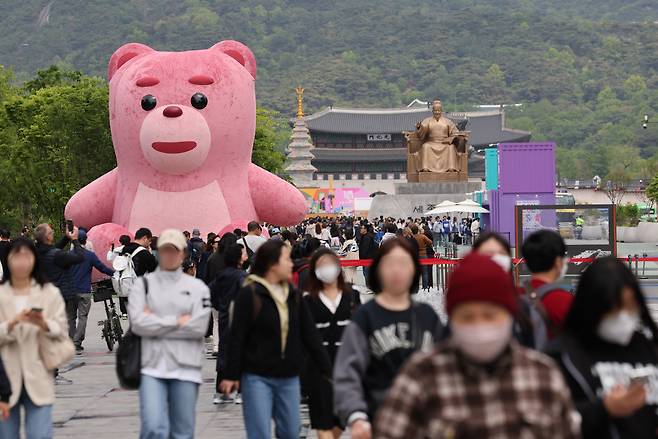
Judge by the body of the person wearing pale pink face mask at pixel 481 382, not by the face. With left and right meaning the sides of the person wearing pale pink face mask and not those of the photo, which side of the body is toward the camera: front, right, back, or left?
front

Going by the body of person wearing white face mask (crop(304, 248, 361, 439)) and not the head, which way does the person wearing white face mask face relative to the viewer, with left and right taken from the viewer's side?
facing the viewer

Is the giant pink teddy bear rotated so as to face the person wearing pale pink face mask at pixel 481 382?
yes

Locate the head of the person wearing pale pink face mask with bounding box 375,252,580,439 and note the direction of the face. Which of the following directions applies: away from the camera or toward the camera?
toward the camera

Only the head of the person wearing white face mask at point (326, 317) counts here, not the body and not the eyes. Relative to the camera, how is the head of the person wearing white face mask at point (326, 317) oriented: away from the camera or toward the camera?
toward the camera

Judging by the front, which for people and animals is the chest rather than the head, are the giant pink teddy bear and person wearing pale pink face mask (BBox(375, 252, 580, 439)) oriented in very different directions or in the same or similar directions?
same or similar directions

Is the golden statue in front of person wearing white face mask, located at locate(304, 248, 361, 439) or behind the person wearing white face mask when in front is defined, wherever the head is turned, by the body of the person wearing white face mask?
behind

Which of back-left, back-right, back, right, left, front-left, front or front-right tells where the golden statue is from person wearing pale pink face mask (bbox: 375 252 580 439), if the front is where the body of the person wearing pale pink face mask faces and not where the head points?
back

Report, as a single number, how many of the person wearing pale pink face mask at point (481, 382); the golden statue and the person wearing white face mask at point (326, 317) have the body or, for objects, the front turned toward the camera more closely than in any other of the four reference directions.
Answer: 3

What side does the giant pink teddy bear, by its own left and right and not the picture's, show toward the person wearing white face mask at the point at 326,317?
front

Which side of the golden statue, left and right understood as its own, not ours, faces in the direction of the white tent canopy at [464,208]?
front

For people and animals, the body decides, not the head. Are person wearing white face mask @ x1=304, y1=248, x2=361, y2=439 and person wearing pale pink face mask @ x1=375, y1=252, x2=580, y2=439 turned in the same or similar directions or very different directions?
same or similar directions

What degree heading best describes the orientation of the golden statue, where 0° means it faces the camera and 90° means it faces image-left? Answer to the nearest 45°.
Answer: approximately 0°

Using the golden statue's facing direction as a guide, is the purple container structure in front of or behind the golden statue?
in front
